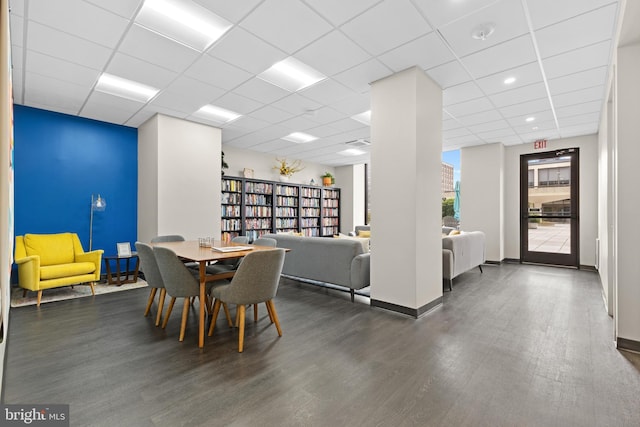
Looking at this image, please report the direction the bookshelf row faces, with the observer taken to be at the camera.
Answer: facing the viewer and to the right of the viewer

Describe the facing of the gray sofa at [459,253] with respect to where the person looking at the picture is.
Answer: facing away from the viewer and to the left of the viewer

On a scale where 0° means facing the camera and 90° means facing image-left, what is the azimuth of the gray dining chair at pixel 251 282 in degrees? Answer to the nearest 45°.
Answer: approximately 135°

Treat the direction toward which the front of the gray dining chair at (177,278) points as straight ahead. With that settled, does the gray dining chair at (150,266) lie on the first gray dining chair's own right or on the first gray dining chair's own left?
on the first gray dining chair's own left

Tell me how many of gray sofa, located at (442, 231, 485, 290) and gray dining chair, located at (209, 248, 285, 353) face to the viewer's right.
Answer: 0

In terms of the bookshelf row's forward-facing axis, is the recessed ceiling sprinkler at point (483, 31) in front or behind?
in front

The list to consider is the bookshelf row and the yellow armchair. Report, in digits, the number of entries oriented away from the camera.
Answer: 0

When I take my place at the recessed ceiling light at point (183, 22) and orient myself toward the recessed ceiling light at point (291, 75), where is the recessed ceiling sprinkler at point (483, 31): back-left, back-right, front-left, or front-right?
front-right

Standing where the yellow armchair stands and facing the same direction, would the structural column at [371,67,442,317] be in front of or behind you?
in front

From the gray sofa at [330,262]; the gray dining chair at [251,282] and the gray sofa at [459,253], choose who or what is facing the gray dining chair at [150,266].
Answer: the gray dining chair at [251,282]

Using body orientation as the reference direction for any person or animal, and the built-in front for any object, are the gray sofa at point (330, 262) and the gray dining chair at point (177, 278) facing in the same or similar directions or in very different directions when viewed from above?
same or similar directions

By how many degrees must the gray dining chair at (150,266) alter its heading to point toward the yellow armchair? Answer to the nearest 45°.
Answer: approximately 90° to its left

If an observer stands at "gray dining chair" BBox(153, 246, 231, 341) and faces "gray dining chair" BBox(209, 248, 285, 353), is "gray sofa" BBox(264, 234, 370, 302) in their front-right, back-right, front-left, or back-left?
front-left

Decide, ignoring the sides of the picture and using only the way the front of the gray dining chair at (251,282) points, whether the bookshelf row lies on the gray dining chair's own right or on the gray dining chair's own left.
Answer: on the gray dining chair's own right
